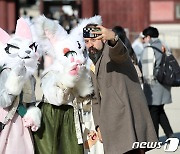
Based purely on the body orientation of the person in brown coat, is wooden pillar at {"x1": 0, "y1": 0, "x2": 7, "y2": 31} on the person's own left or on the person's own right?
on the person's own right

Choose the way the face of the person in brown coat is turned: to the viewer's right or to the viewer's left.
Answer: to the viewer's left

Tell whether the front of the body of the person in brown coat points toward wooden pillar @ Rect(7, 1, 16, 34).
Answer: no
